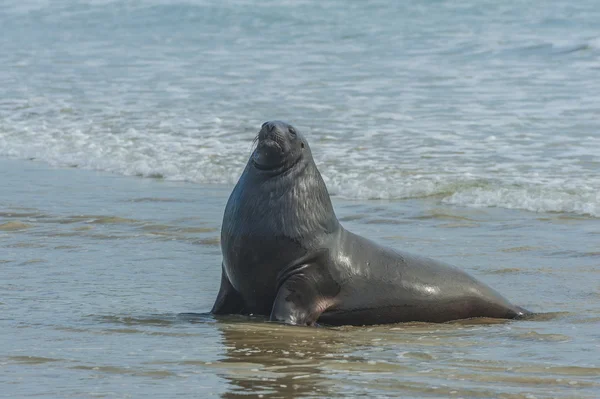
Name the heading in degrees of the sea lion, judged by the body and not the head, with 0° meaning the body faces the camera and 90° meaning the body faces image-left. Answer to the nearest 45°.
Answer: approximately 45°
